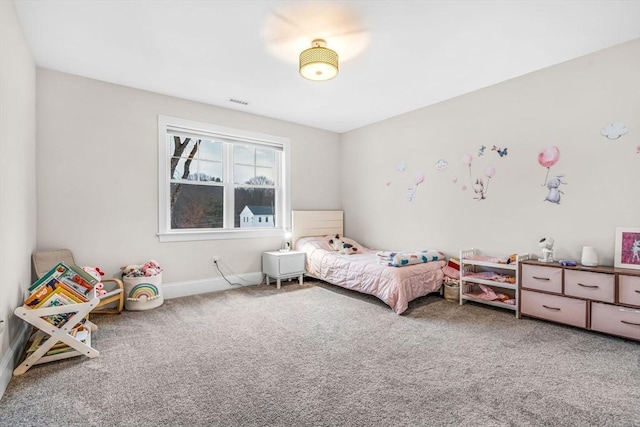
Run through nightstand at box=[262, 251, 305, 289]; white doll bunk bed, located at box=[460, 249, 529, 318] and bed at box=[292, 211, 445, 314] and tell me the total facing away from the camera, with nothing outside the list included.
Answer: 0

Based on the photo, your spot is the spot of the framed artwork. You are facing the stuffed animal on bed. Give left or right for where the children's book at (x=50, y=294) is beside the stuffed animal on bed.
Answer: left

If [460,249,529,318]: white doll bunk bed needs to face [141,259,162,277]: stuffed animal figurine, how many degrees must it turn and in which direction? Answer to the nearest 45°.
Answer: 0° — it already faces it

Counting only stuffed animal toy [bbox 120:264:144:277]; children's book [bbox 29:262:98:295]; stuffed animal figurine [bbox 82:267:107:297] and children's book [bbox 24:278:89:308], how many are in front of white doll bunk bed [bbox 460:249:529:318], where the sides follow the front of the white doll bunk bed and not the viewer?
4

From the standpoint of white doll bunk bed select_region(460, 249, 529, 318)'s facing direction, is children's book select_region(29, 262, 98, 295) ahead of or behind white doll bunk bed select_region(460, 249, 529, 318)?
ahead

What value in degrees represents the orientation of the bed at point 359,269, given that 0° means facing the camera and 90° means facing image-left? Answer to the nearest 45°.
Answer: approximately 315°

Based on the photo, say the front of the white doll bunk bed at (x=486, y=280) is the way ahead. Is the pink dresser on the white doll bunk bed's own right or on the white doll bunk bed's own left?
on the white doll bunk bed's own left

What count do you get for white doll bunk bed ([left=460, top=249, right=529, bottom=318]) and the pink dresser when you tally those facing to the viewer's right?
0

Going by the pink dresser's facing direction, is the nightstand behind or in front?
in front

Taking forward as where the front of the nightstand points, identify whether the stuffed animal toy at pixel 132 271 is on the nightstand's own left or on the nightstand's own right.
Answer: on the nightstand's own right

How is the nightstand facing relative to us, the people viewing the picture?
facing the viewer and to the right of the viewer

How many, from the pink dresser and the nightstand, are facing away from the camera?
0

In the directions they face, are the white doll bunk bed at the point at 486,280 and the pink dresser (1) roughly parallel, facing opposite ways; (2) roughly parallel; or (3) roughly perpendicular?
roughly parallel

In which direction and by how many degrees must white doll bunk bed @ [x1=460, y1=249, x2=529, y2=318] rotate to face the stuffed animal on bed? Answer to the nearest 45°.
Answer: approximately 45° to its right

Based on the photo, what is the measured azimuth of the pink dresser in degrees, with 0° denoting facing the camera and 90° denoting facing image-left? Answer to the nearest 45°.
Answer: approximately 45°

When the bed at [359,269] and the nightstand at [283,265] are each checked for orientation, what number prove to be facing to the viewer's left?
0

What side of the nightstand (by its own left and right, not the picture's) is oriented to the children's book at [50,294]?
right

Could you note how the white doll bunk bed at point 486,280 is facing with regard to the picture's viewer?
facing the viewer and to the left of the viewer
